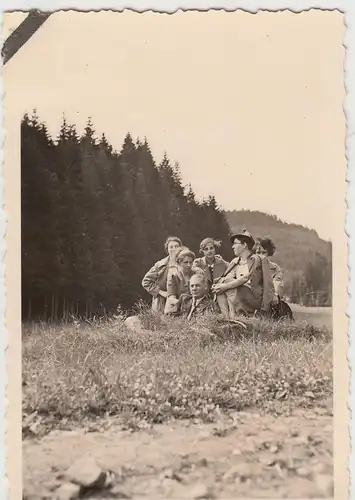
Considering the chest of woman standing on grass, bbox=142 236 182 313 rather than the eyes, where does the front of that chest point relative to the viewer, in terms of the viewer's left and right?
facing the viewer and to the right of the viewer
